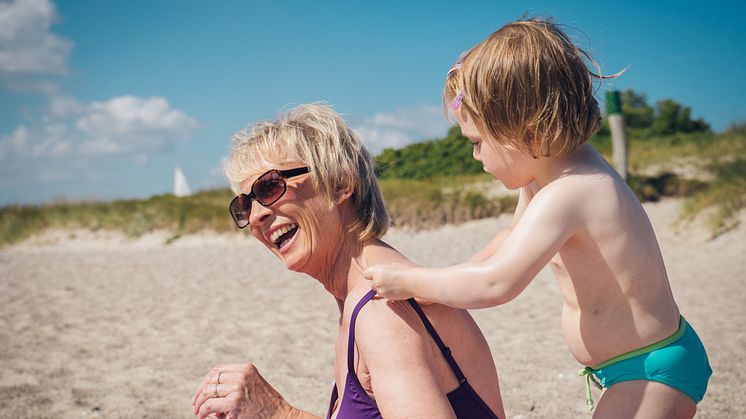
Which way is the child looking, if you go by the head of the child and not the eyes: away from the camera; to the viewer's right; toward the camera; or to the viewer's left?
to the viewer's left

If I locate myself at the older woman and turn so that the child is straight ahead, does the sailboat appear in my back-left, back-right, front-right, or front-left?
back-left

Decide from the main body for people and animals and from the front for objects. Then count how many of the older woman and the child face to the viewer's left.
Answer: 2

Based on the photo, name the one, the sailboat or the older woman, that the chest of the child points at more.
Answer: the older woman

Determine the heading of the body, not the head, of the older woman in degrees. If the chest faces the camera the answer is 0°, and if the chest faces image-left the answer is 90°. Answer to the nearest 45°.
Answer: approximately 90°

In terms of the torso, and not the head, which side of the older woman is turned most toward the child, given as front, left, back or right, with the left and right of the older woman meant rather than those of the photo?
back

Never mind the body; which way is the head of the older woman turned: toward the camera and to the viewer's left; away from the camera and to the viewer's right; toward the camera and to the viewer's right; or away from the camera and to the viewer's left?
toward the camera and to the viewer's left

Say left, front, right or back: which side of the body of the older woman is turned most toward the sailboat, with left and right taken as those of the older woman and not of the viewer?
right

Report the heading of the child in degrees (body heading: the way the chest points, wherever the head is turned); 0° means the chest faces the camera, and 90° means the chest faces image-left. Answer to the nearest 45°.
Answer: approximately 90°

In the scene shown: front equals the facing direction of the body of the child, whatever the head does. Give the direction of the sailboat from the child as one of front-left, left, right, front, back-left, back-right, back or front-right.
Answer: front-right

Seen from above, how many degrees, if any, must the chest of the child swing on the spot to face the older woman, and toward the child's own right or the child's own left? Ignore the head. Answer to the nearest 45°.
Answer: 0° — they already face them
